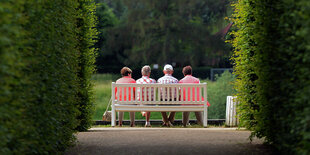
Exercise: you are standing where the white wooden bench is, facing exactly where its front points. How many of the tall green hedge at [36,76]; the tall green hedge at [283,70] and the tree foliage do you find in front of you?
1

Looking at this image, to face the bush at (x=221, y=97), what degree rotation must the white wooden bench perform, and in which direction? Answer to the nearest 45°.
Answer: approximately 45° to its right

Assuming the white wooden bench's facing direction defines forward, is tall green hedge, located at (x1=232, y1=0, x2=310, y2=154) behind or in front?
behind

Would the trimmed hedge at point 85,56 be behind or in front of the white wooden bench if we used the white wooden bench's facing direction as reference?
behind

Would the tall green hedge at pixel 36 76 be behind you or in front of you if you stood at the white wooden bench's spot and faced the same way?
behind

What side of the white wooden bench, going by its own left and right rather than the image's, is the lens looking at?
back

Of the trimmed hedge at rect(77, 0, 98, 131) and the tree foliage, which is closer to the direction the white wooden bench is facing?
the tree foliage

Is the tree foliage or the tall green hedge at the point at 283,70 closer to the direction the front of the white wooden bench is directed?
the tree foliage

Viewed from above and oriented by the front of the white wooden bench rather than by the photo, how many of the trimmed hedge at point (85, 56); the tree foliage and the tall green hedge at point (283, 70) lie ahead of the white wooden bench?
1

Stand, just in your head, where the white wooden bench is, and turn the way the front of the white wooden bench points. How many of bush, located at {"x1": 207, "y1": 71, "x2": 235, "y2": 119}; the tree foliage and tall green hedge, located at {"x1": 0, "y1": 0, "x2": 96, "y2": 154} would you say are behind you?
1

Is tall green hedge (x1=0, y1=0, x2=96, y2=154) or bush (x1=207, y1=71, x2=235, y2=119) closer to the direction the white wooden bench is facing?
the bush

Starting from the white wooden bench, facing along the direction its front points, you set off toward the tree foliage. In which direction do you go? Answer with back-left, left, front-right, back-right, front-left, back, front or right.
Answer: front

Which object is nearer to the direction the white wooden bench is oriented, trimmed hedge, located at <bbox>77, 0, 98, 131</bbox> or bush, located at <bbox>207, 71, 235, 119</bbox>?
the bush
